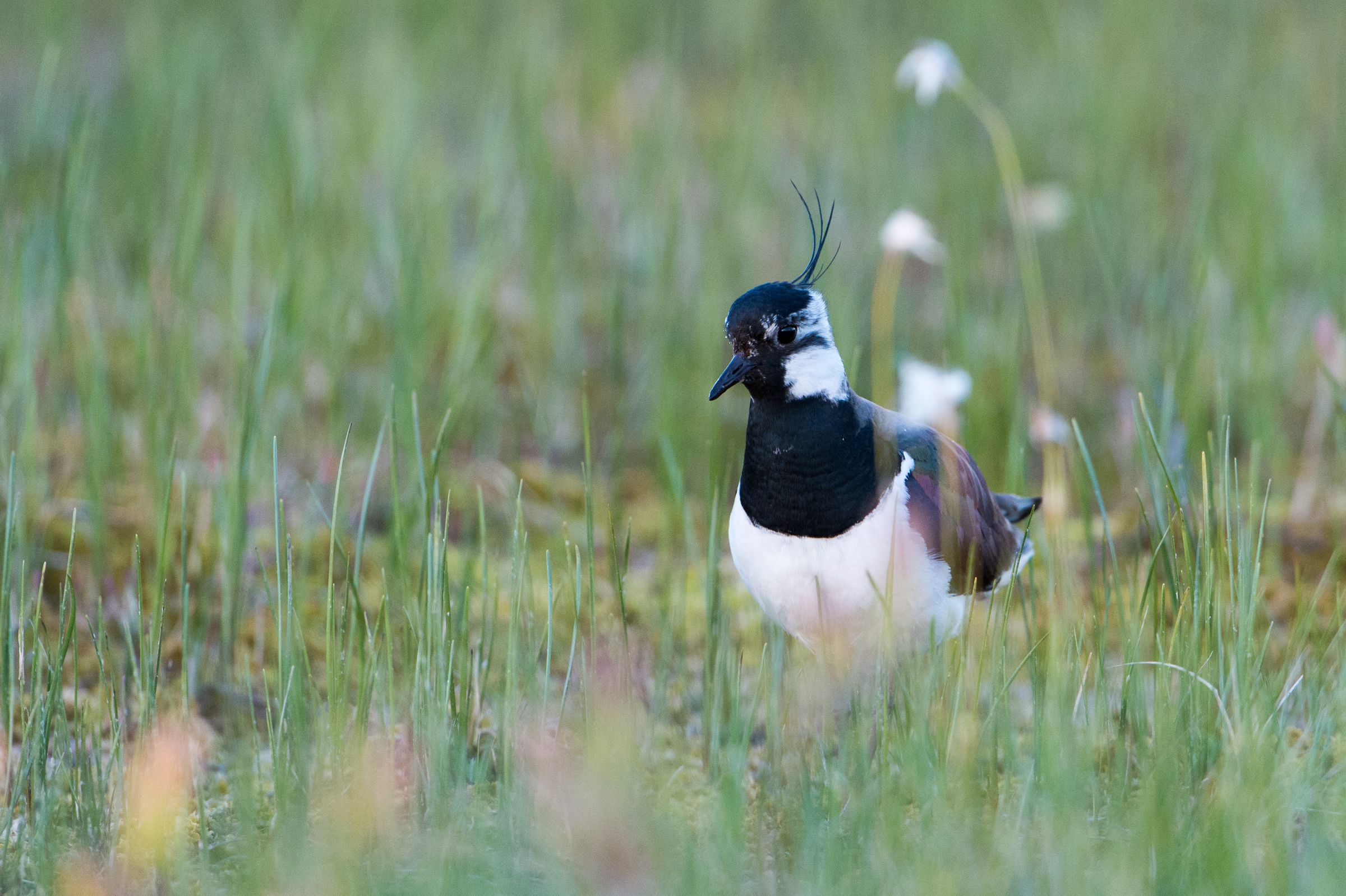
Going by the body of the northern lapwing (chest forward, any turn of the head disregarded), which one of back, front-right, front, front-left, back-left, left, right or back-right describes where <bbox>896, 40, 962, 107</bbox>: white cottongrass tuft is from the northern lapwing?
back-right

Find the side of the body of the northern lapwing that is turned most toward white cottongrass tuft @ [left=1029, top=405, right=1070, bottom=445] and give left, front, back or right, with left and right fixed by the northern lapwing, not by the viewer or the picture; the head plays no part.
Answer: back

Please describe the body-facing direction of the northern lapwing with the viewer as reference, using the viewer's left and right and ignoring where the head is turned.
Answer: facing the viewer and to the left of the viewer

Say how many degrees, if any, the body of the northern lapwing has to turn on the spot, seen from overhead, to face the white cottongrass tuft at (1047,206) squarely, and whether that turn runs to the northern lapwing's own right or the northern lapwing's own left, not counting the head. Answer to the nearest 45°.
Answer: approximately 135° to the northern lapwing's own right

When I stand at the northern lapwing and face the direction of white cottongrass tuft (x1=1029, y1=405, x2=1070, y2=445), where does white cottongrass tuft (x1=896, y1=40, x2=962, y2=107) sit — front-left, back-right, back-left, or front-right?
front-left
